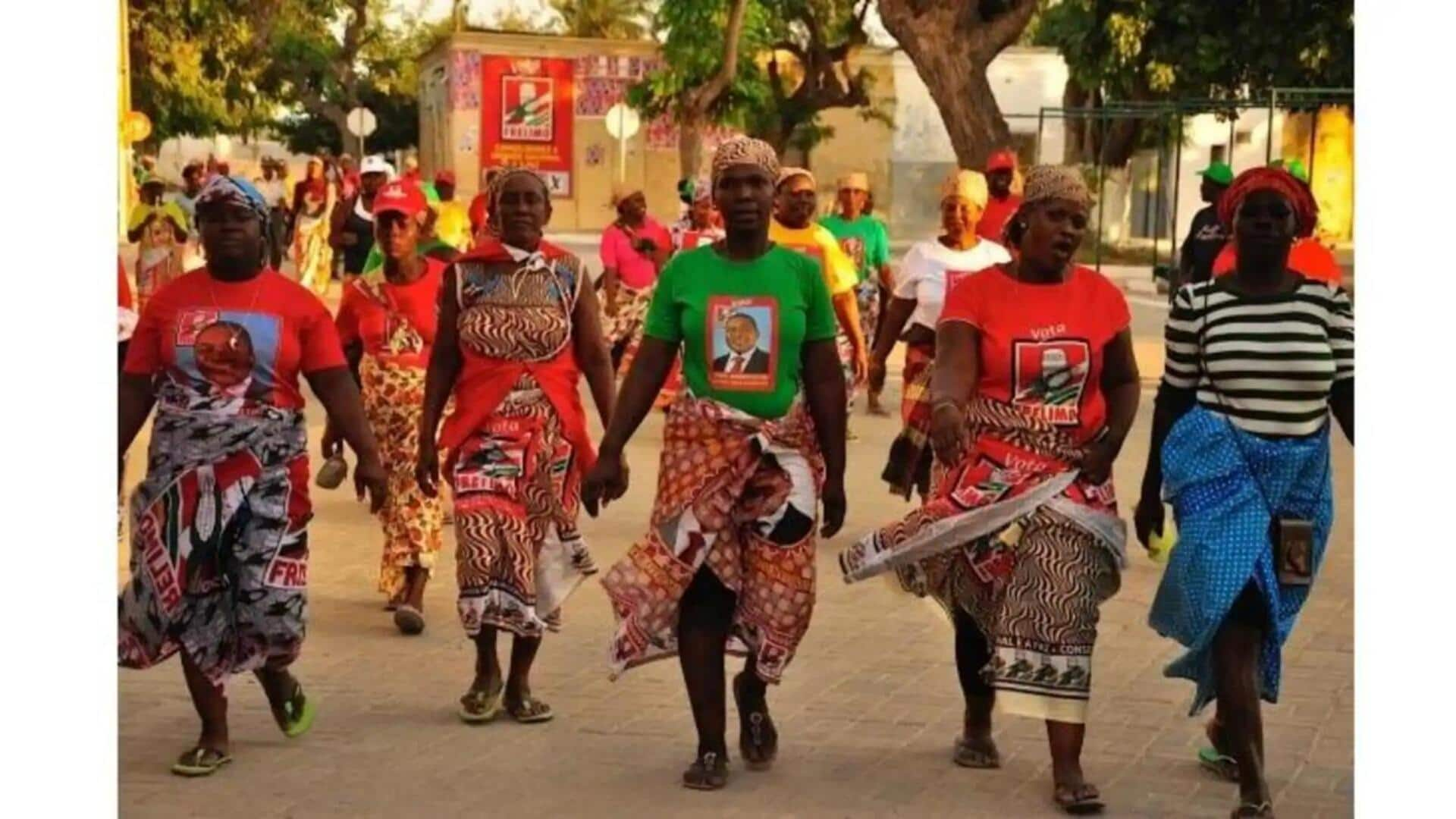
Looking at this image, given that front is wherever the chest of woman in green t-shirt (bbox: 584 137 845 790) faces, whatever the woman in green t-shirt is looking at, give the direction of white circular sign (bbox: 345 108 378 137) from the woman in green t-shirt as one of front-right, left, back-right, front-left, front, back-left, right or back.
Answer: back

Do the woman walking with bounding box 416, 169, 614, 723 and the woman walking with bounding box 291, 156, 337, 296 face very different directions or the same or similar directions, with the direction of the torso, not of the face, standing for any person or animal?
same or similar directions

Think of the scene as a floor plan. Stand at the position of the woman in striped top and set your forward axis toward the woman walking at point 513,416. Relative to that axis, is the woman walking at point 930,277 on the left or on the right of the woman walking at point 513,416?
right

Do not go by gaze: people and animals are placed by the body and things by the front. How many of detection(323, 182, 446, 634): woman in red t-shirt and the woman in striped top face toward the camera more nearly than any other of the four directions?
2

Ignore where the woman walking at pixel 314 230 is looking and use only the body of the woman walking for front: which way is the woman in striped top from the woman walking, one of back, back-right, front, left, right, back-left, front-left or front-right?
front

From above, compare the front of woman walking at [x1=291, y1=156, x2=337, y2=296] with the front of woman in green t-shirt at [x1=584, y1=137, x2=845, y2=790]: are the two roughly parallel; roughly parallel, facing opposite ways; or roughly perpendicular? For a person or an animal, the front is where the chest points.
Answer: roughly parallel

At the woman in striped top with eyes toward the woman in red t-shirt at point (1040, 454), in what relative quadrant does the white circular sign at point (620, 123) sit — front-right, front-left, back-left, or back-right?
front-right

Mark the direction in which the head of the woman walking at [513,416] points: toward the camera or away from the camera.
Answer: toward the camera

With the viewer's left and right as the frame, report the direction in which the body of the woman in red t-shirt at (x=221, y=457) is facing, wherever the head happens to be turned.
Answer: facing the viewer

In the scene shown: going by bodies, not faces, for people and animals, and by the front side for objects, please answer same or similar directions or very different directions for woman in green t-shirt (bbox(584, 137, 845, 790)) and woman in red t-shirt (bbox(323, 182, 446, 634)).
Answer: same or similar directions

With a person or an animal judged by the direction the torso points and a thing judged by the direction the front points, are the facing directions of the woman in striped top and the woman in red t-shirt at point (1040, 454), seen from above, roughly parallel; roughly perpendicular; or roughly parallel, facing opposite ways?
roughly parallel

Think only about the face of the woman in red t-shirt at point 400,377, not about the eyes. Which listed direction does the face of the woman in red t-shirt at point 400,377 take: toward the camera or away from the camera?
toward the camera

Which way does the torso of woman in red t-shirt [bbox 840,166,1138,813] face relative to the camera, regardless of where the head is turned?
toward the camera

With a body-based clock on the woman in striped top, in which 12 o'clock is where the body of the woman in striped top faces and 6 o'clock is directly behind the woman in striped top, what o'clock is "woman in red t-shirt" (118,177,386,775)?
The woman in red t-shirt is roughly at 3 o'clock from the woman in striped top.
